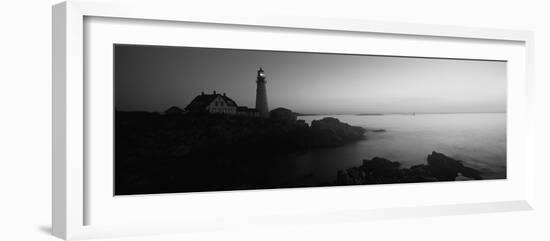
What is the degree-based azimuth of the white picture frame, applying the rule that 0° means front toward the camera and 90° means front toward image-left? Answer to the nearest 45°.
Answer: approximately 315°
